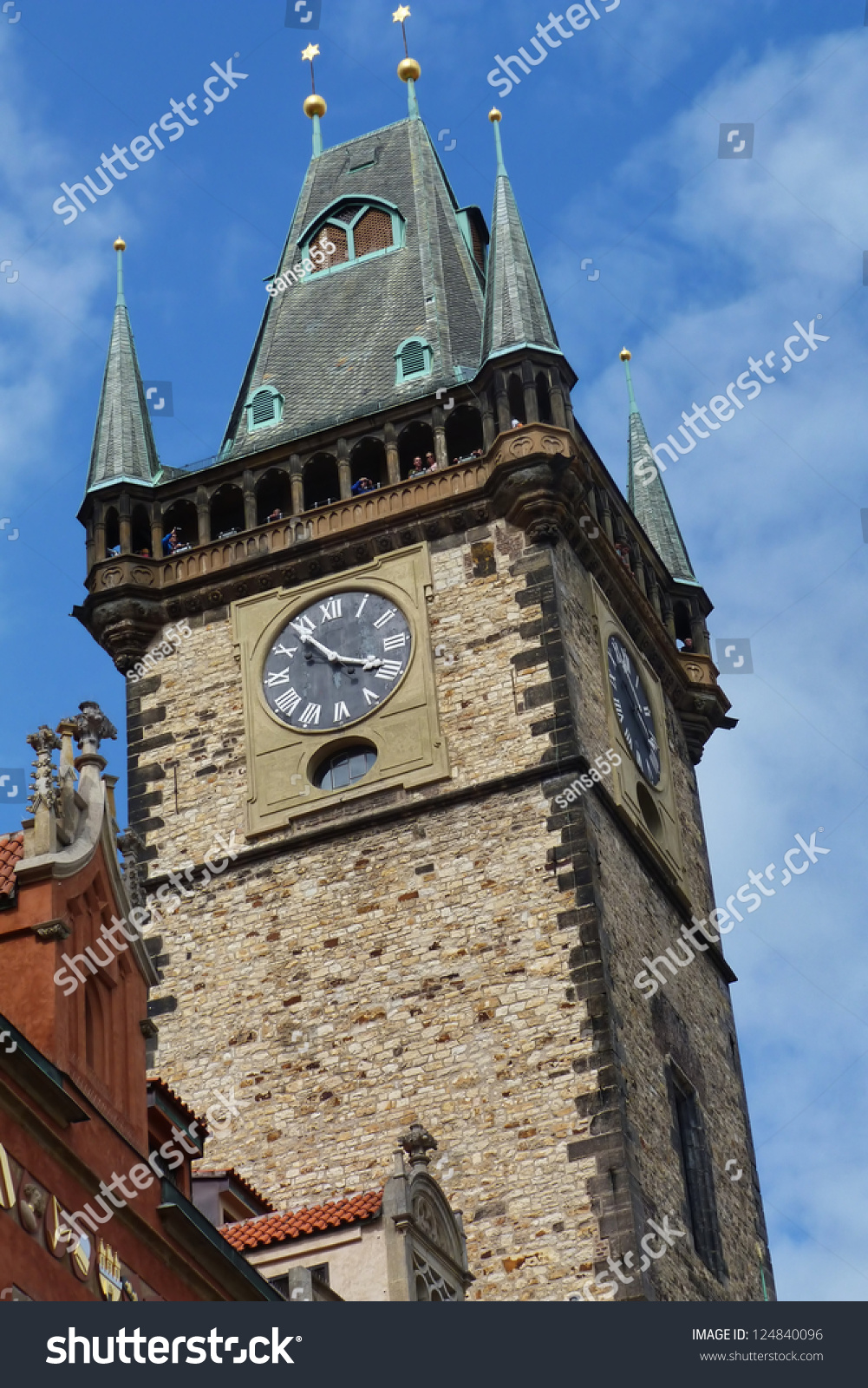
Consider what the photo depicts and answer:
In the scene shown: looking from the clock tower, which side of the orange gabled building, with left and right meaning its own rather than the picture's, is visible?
left

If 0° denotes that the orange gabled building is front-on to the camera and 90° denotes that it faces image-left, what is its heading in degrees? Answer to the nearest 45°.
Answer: approximately 315°
